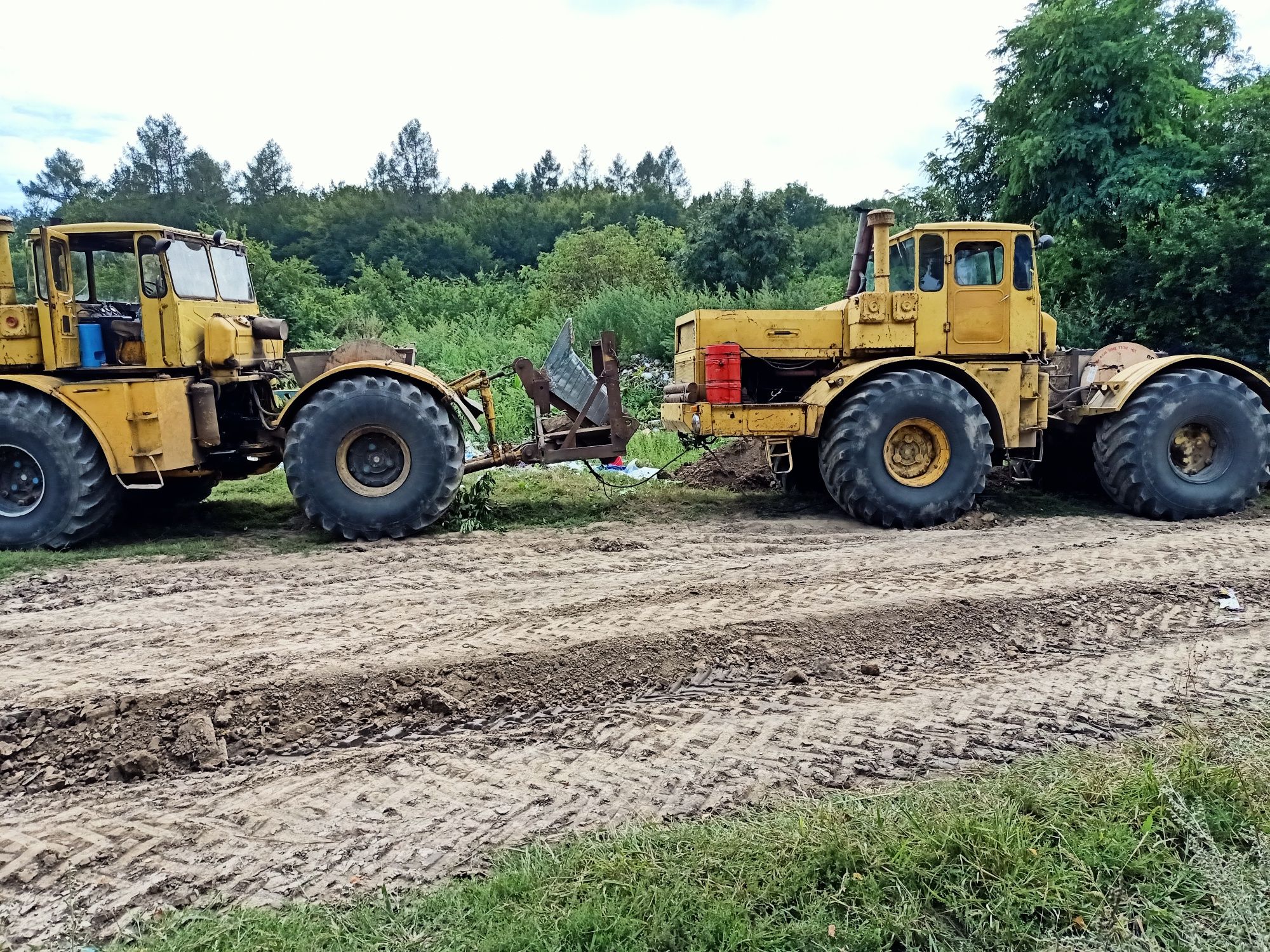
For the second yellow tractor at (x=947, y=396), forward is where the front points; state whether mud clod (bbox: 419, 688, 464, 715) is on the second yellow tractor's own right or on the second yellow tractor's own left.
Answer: on the second yellow tractor's own left

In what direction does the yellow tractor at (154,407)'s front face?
to the viewer's left

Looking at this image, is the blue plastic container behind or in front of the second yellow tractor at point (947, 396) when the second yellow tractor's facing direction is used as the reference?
in front

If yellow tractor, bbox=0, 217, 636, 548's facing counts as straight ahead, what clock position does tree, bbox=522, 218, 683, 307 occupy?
The tree is roughly at 4 o'clock from the yellow tractor.

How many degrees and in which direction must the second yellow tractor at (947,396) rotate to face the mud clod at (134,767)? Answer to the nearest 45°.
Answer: approximately 45° to its left

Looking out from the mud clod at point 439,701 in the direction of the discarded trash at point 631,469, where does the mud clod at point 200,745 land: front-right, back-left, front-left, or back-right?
back-left

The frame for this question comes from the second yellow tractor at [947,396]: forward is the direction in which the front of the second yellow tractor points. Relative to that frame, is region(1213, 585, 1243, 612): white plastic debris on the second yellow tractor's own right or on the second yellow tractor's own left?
on the second yellow tractor's own left

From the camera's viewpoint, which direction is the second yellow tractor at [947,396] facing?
to the viewer's left

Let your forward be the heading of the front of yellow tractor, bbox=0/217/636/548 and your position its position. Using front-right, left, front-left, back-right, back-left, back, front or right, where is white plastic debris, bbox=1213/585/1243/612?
back-left
